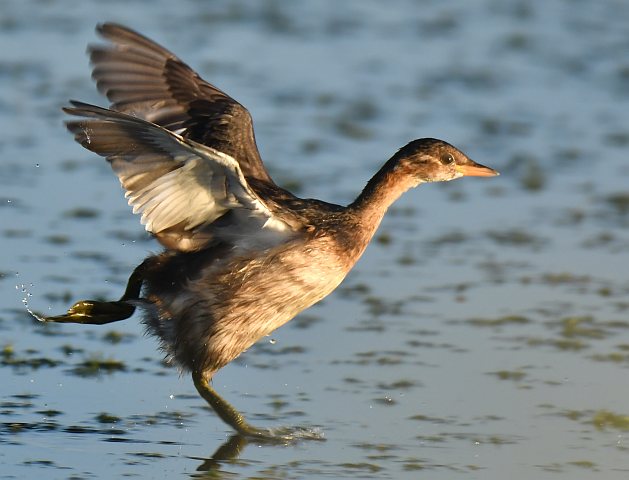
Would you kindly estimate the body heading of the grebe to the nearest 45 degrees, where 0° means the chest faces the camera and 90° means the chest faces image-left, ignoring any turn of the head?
approximately 270°

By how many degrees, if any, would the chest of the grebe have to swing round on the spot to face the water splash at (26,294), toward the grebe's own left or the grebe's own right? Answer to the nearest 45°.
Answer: approximately 135° to the grebe's own left

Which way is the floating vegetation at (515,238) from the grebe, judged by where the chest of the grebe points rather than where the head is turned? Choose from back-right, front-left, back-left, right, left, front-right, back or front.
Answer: front-left

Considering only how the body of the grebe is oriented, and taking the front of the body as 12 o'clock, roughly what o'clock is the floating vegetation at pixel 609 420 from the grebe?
The floating vegetation is roughly at 12 o'clock from the grebe.

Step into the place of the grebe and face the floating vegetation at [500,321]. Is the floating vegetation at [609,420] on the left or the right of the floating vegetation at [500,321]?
right

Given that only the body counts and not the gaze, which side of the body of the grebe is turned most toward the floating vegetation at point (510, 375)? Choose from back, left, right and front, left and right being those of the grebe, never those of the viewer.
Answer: front

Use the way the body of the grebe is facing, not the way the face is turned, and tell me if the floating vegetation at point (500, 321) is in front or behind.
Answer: in front

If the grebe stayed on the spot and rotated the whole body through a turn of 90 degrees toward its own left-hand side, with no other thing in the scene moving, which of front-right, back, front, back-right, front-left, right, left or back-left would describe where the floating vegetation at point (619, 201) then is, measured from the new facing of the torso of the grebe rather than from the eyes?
front-right

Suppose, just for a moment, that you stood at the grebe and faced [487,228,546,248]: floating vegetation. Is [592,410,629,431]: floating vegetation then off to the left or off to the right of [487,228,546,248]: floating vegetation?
right

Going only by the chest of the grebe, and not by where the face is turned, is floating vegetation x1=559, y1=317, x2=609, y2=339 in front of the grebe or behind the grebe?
in front

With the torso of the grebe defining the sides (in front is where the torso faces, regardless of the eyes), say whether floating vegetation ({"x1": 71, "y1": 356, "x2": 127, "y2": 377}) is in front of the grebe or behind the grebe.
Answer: behind

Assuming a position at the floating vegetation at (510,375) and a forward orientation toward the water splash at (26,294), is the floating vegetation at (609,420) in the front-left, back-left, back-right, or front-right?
back-left
